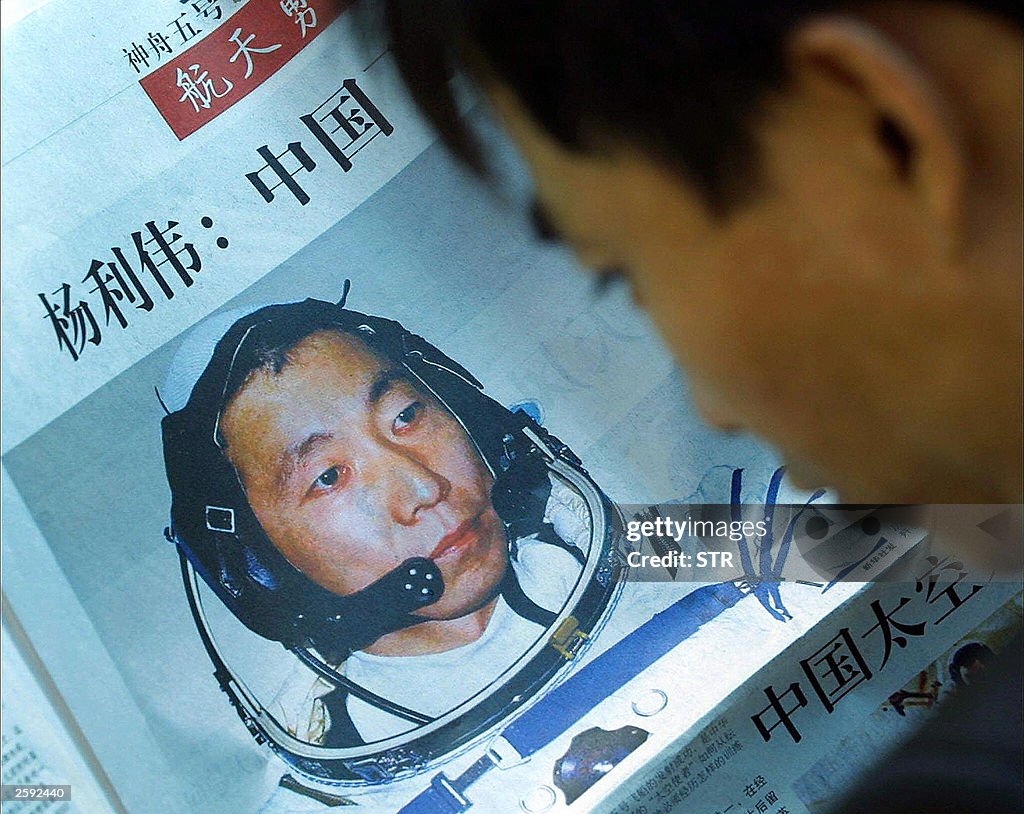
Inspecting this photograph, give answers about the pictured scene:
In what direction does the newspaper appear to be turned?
toward the camera

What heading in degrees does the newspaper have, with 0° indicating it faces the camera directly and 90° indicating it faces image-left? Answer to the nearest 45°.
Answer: approximately 0°
